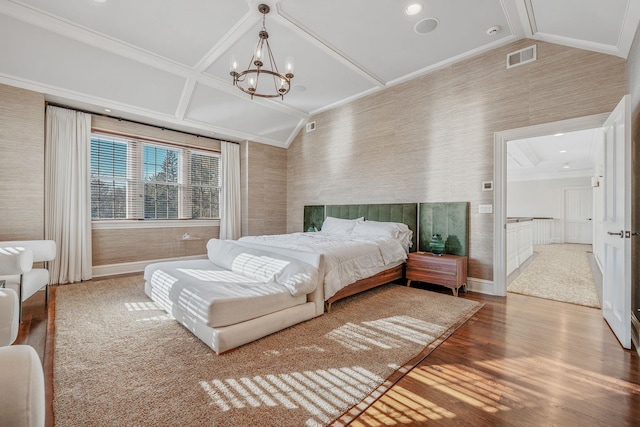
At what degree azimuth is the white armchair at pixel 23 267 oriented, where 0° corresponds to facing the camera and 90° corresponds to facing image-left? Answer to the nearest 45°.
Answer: approximately 315°

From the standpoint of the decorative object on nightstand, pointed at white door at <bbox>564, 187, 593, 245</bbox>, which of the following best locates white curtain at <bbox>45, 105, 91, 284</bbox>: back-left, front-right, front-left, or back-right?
back-left

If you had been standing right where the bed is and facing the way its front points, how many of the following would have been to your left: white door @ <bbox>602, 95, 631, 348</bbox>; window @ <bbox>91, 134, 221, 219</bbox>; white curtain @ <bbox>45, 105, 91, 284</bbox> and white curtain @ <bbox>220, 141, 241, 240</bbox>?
1

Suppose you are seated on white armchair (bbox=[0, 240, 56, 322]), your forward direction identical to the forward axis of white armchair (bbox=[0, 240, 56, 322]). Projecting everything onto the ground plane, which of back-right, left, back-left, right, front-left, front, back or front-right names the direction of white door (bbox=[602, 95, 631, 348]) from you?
front

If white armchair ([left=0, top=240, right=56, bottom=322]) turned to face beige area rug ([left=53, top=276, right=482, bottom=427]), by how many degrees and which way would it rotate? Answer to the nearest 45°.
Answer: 0° — it already faces it

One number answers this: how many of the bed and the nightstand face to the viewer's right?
0

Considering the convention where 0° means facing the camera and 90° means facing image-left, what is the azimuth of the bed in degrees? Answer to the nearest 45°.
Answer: approximately 45°
